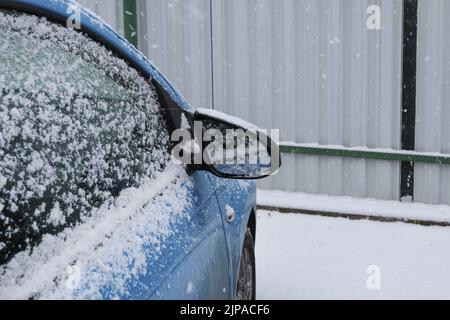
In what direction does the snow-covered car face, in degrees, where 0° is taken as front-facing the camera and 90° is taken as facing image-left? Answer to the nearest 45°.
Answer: approximately 225°
